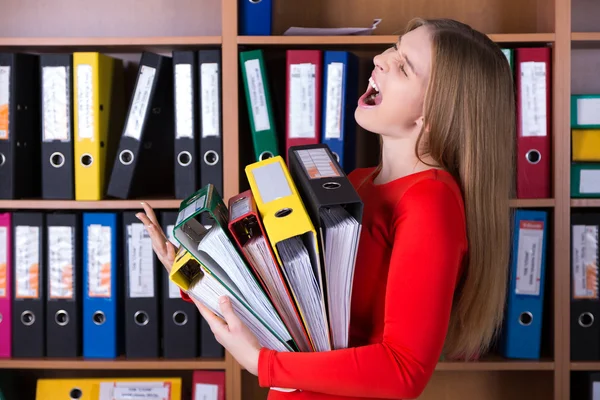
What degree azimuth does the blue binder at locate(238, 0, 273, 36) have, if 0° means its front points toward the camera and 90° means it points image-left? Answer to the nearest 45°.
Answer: approximately 0°

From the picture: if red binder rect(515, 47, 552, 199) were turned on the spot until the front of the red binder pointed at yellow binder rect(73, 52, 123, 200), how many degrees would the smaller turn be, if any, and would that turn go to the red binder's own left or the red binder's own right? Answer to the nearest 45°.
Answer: approximately 90° to the red binder's own right

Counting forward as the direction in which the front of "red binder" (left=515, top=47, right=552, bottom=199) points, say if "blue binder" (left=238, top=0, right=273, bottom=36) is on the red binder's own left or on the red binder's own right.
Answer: on the red binder's own right

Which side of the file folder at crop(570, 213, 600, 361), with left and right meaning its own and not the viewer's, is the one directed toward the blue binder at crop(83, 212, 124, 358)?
right

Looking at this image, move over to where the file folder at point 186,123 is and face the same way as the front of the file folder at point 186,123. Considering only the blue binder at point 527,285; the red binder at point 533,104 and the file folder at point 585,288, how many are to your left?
3

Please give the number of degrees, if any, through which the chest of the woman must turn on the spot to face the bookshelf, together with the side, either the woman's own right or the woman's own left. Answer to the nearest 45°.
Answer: approximately 90° to the woman's own right

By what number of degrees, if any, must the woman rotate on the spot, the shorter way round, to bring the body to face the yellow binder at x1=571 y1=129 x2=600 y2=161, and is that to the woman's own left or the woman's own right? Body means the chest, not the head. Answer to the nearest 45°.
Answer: approximately 135° to the woman's own right
